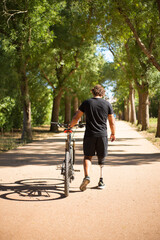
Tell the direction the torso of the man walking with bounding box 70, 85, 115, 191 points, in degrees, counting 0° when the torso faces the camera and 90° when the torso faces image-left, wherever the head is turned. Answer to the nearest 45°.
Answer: approximately 180°
